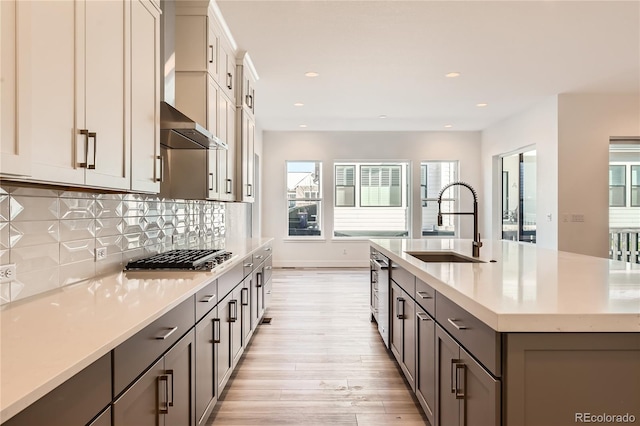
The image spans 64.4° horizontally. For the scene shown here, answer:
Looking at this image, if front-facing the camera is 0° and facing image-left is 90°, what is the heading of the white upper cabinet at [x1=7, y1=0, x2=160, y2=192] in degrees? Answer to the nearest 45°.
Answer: approximately 315°

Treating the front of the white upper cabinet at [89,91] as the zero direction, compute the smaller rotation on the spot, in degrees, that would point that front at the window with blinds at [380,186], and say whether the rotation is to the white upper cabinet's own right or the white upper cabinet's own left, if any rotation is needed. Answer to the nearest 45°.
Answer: approximately 90° to the white upper cabinet's own left

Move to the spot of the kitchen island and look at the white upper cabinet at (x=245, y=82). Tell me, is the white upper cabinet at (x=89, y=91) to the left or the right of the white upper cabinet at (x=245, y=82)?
left

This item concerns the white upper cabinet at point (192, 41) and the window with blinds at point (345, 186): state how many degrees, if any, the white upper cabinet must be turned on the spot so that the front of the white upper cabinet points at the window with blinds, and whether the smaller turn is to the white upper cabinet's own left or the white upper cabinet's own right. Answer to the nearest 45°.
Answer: approximately 45° to the white upper cabinet's own left

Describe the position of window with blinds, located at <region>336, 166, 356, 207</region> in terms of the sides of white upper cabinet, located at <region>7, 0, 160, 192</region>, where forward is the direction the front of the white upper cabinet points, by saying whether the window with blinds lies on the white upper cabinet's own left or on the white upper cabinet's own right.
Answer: on the white upper cabinet's own left

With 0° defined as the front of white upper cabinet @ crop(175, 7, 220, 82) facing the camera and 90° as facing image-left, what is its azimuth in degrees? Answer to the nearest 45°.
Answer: approximately 270°

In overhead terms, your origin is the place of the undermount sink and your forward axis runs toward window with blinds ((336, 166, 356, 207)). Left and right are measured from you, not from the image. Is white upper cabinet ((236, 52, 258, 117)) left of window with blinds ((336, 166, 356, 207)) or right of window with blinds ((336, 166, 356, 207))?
left

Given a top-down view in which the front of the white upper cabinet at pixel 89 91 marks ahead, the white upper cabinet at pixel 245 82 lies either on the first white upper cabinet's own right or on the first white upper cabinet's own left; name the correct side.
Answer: on the first white upper cabinet's own left

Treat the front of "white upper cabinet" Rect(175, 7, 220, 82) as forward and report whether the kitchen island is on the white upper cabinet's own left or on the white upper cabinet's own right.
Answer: on the white upper cabinet's own right
